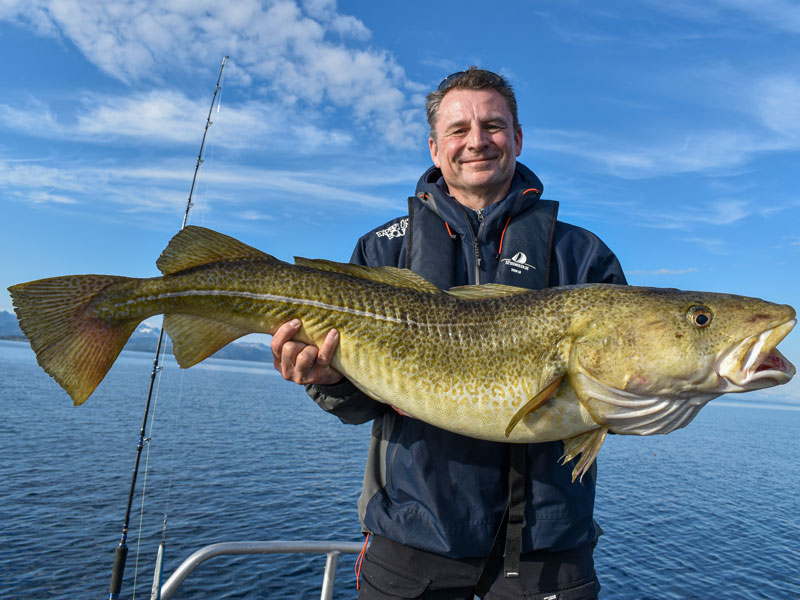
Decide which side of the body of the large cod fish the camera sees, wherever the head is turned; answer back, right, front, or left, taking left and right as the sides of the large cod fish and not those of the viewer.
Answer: right

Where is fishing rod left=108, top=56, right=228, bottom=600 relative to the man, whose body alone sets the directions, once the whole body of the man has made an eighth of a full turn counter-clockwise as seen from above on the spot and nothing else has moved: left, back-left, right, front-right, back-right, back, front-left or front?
back

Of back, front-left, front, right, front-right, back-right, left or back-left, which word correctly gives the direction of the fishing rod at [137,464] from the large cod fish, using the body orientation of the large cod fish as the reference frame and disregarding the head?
back-left

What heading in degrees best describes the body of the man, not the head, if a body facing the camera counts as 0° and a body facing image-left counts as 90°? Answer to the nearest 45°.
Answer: approximately 0°
